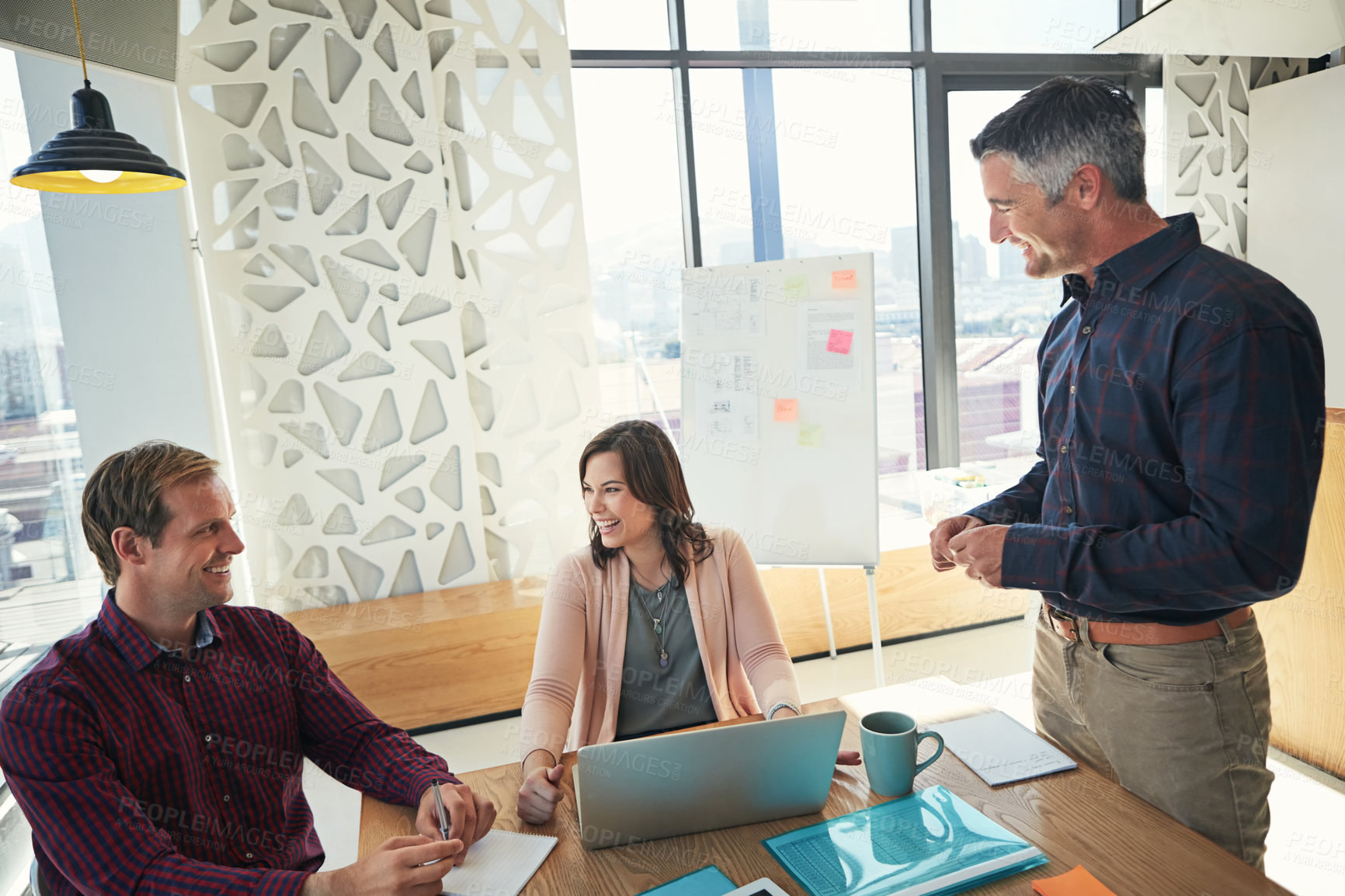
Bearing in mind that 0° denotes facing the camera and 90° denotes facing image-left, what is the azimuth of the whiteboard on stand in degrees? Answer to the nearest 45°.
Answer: approximately 0°

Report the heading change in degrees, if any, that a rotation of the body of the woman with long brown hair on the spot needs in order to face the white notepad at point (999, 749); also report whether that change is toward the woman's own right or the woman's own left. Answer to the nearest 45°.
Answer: approximately 45° to the woman's own left

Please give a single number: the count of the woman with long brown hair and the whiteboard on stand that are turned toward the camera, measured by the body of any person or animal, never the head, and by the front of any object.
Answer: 2

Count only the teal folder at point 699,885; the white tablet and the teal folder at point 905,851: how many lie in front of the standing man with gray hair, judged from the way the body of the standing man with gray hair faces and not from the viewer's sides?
3

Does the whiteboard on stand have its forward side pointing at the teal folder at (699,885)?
yes

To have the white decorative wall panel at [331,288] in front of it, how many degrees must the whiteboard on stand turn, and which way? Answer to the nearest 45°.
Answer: approximately 90° to its right

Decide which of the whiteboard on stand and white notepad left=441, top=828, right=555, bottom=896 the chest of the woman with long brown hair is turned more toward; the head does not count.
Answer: the white notepad

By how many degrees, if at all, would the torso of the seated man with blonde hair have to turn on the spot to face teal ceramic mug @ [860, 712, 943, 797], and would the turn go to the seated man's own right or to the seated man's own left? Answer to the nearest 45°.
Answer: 0° — they already face it

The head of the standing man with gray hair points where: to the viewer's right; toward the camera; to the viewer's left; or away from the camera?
to the viewer's left

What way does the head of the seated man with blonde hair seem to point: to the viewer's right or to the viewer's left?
to the viewer's right

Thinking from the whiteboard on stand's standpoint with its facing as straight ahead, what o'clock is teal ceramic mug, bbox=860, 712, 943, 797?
The teal ceramic mug is roughly at 12 o'clock from the whiteboard on stand.

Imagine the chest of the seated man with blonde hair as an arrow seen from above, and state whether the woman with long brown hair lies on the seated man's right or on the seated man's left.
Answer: on the seated man's left

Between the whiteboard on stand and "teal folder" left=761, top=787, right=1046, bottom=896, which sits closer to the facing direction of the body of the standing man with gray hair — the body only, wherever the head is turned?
the teal folder
